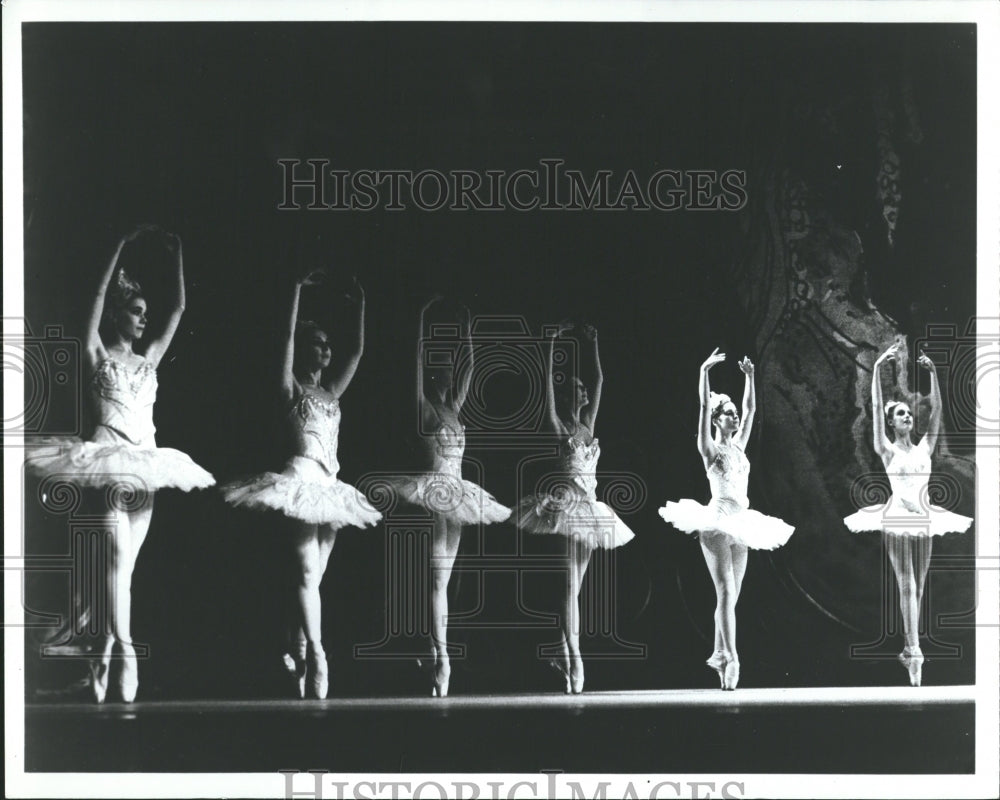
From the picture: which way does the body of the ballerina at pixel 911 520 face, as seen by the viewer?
toward the camera

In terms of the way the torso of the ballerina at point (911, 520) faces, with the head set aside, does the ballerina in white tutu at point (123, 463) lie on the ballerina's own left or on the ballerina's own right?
on the ballerina's own right

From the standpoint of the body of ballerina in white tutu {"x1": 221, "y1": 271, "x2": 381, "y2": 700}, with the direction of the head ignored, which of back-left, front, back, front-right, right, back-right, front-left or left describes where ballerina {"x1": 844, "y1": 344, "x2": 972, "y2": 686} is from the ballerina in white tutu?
front-left

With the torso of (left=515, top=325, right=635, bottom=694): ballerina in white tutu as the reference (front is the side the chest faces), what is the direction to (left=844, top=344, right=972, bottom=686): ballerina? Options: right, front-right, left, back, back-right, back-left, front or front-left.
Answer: front-left

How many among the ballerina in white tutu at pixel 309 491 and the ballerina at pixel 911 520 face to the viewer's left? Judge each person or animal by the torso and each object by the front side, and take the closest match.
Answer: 0

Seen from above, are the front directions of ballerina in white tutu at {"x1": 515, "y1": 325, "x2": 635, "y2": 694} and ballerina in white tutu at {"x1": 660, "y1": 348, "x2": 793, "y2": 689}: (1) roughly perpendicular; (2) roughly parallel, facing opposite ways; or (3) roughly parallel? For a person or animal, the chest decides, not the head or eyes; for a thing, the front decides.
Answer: roughly parallel

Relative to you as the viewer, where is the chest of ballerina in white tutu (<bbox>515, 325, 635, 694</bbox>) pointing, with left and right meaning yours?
facing the viewer and to the right of the viewer

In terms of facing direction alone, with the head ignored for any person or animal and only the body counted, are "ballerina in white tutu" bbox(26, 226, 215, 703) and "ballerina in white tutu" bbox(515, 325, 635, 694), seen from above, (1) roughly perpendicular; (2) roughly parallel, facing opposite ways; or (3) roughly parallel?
roughly parallel

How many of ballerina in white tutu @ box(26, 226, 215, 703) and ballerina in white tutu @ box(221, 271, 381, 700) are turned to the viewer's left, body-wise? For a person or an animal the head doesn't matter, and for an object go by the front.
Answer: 0
